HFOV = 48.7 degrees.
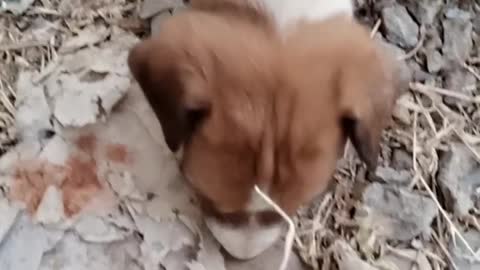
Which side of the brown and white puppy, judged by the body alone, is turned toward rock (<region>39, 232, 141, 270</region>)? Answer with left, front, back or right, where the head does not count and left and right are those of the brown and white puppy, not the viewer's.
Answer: right

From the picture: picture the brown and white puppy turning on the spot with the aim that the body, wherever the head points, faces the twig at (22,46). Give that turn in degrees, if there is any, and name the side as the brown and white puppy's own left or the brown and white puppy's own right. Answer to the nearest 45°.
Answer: approximately 135° to the brown and white puppy's own right

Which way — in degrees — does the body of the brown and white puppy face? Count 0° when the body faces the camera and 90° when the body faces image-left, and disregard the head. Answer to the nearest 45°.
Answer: approximately 0°

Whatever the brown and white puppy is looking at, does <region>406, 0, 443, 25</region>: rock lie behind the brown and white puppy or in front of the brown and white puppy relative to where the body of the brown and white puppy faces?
behind

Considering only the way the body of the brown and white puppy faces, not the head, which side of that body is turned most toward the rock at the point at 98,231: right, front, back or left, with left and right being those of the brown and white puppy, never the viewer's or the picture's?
right

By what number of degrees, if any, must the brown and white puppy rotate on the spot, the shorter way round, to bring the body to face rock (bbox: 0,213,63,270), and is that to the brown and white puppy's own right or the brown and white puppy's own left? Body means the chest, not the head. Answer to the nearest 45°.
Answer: approximately 90° to the brown and white puppy's own right
